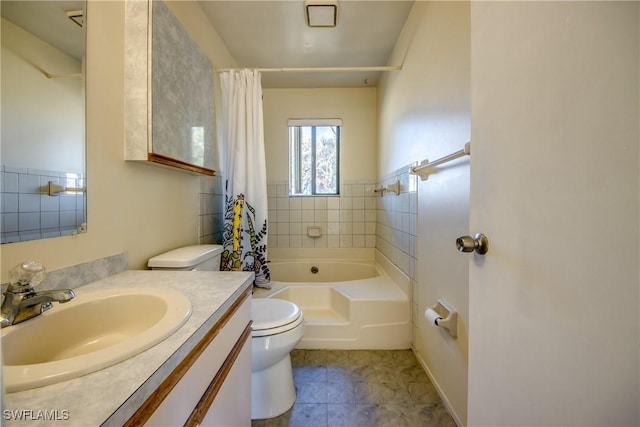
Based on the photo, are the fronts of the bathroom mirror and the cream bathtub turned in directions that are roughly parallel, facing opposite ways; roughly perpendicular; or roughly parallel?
roughly perpendicular

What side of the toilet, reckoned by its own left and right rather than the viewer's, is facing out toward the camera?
right

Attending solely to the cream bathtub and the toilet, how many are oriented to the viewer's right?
1

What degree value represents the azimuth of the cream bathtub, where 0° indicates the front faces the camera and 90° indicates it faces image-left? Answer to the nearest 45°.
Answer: approximately 0°

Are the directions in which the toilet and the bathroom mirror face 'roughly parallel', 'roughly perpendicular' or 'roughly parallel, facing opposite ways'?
roughly parallel

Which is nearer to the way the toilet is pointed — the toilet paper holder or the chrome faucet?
the toilet paper holder

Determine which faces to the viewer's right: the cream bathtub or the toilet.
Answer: the toilet

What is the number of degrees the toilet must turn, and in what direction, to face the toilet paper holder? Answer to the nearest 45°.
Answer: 0° — it already faces it

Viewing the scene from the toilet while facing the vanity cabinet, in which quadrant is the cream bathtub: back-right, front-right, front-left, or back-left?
back-left
